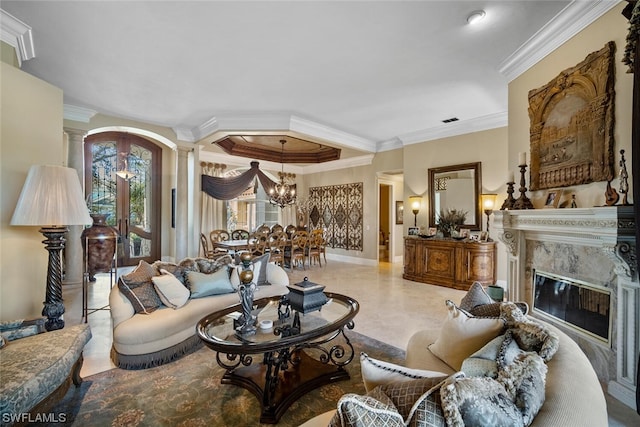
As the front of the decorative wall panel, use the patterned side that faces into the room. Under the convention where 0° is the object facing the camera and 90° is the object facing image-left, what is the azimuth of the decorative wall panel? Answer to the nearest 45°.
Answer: approximately 45°

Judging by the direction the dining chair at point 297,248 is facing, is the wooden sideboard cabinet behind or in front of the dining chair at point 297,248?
behind

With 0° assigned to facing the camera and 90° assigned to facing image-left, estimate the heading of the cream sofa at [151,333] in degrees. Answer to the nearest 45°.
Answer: approximately 315°

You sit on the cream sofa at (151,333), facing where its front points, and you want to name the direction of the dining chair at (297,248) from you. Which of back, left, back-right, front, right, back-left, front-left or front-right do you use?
left

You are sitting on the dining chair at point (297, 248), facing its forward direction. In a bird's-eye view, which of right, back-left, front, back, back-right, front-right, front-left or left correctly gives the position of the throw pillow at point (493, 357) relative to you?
back-left

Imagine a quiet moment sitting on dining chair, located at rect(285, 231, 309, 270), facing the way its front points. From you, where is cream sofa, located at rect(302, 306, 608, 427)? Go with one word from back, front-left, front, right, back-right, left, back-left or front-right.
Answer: back-left

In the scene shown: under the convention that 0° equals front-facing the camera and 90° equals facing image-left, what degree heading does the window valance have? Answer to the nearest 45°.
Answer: approximately 0°

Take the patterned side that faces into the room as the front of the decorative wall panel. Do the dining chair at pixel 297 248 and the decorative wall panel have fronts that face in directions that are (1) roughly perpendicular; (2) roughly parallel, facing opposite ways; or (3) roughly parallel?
roughly perpendicular

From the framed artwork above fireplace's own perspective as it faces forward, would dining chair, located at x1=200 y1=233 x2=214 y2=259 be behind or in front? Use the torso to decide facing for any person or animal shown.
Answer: in front

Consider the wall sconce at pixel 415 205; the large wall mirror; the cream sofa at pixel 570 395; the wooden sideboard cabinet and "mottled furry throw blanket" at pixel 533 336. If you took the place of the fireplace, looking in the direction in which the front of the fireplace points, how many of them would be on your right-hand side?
3

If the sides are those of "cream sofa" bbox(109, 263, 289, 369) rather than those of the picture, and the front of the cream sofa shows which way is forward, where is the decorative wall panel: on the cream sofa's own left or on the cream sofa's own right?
on the cream sofa's own left

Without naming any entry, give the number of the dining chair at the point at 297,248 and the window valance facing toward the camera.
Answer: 1

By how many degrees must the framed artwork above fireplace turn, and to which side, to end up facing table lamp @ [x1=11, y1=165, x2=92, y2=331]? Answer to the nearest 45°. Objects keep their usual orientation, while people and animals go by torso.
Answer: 0° — it already faces it

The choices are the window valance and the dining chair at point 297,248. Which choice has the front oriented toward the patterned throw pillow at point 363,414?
the window valance

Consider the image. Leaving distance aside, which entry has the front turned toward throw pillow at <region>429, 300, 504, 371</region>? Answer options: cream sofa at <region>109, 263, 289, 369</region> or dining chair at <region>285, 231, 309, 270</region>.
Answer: the cream sofa

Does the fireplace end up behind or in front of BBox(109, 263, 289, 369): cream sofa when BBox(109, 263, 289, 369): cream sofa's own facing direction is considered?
in front

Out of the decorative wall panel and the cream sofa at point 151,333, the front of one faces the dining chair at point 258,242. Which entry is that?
the decorative wall panel
